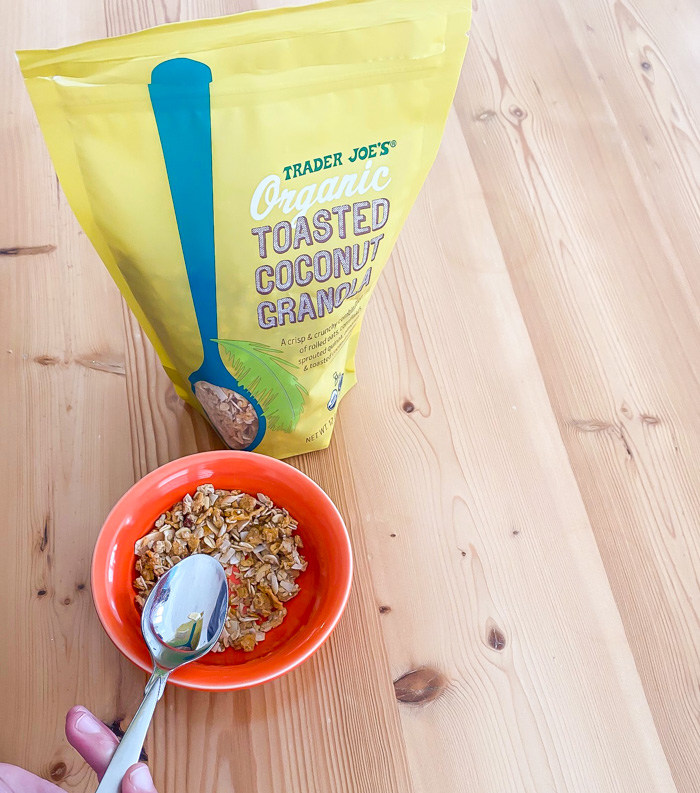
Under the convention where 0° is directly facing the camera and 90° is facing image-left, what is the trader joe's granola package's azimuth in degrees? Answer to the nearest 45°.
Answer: approximately 0°
